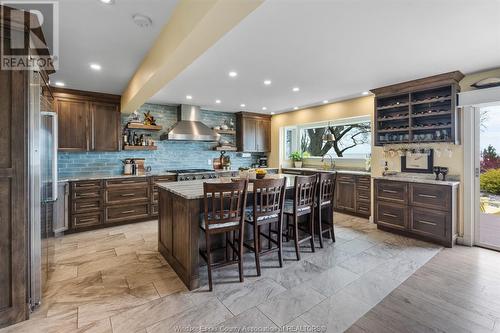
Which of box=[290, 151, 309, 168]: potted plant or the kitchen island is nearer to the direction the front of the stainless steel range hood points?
the kitchen island

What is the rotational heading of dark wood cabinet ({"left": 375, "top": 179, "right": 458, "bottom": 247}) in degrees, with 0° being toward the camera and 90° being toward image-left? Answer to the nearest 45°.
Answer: approximately 45°

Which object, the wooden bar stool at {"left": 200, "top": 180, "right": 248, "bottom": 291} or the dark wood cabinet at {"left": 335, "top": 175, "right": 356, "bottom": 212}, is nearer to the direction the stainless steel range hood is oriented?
the wooden bar stool

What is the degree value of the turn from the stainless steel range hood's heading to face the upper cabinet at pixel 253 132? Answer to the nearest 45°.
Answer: approximately 135° to its left

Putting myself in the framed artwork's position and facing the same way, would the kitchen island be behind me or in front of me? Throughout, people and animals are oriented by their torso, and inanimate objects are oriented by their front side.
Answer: in front

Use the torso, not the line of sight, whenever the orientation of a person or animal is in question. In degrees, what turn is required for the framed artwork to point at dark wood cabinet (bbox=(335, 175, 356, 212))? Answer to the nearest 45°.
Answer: approximately 90° to its right

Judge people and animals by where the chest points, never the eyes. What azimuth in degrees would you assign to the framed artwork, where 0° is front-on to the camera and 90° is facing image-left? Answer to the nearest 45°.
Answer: approximately 0°

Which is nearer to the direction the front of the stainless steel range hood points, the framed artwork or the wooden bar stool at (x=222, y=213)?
the wooden bar stool

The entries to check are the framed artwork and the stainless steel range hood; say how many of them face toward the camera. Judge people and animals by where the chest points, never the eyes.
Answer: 2
